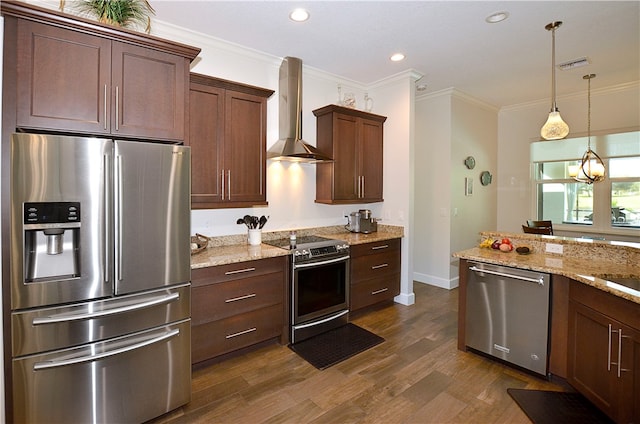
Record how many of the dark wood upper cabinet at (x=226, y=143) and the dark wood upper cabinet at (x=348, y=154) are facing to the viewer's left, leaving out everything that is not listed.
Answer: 0

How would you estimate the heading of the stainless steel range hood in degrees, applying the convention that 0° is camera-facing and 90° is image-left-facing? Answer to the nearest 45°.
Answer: approximately 315°

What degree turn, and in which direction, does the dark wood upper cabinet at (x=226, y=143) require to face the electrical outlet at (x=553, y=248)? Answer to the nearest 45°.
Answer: approximately 45° to its left

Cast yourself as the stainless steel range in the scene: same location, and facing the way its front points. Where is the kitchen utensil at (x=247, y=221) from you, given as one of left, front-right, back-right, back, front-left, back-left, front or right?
back-right

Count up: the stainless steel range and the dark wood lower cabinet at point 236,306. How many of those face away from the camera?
0

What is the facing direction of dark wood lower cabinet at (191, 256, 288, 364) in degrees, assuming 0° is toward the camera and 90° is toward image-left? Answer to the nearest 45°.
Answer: approximately 315°

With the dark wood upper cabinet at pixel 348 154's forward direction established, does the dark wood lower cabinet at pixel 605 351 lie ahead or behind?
ahead

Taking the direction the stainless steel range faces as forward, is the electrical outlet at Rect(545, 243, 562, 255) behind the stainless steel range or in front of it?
in front

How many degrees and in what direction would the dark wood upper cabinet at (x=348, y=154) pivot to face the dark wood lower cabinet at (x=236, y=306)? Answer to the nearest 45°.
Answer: approximately 90° to its right
